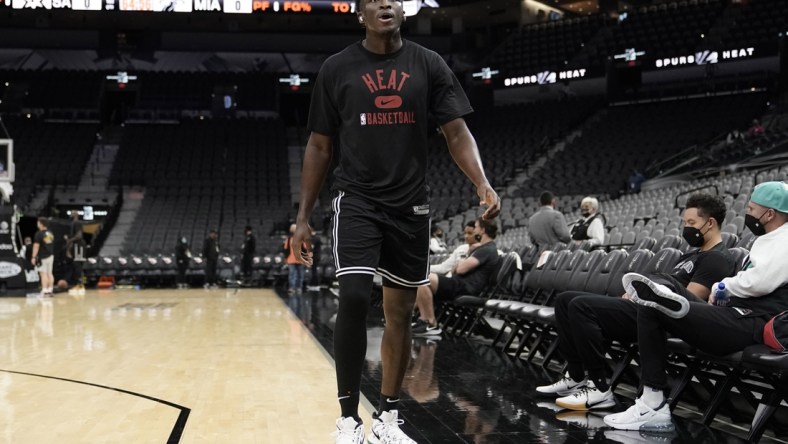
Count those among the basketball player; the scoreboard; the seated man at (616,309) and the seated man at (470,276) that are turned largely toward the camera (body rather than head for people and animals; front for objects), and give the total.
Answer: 2

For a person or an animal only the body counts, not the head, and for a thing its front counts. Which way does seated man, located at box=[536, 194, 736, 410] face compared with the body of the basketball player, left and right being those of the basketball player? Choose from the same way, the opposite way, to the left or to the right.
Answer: to the right

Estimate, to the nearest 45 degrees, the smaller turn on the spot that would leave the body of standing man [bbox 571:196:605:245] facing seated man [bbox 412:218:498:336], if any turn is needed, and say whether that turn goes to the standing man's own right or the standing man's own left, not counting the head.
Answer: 0° — they already face them

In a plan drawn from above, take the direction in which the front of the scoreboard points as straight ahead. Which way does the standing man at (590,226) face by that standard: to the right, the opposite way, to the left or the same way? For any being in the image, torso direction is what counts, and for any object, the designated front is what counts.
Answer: to the right

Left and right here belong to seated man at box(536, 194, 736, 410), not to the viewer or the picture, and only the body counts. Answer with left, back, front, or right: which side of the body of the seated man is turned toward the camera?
left

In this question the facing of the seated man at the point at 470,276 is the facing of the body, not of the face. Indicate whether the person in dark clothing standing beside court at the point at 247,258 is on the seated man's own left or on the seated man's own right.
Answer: on the seated man's own right

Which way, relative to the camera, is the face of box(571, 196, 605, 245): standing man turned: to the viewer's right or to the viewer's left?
to the viewer's left

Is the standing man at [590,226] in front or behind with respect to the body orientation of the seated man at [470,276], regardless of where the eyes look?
behind

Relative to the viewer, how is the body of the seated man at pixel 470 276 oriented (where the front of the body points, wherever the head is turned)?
to the viewer's left

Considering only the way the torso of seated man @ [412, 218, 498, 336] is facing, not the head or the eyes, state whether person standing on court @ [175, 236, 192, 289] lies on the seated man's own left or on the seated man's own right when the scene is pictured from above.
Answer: on the seated man's own right

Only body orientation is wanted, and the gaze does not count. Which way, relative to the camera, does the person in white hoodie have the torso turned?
to the viewer's left

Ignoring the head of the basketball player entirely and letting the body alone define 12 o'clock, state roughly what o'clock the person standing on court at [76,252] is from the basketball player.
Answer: The person standing on court is roughly at 5 o'clock from the basketball player.
